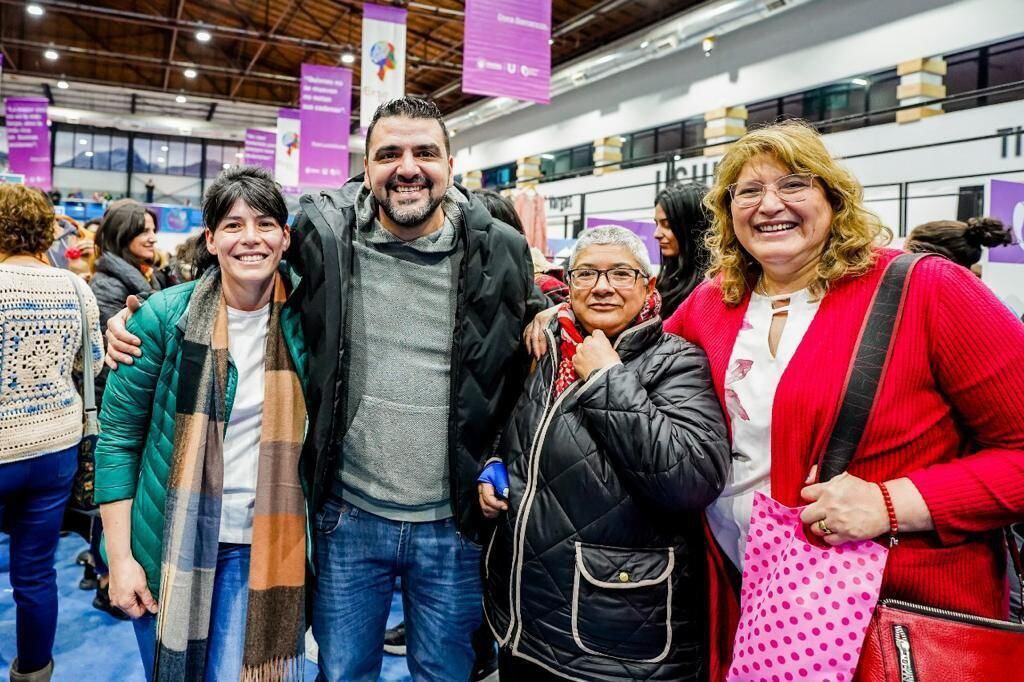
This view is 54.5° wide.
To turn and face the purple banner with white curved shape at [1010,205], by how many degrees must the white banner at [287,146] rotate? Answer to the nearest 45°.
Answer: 0° — it already faces it

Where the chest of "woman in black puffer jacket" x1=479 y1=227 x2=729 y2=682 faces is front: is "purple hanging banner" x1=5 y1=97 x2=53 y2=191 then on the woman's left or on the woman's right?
on the woman's right

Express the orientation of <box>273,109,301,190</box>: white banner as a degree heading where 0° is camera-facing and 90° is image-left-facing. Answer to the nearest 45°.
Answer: approximately 0°

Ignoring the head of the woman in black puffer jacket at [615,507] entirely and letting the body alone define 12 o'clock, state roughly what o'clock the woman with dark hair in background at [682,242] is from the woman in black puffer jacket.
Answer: The woman with dark hair in background is roughly at 5 o'clock from the woman in black puffer jacket.

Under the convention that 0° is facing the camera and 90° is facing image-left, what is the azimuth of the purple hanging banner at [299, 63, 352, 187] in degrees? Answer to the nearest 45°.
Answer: approximately 0°

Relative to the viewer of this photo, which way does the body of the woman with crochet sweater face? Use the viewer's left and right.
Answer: facing away from the viewer

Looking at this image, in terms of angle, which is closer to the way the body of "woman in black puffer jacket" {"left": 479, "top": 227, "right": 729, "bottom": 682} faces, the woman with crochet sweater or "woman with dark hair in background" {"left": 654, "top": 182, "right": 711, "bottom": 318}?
the woman with crochet sweater
